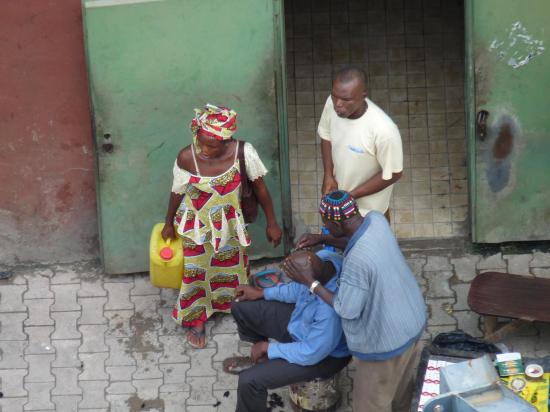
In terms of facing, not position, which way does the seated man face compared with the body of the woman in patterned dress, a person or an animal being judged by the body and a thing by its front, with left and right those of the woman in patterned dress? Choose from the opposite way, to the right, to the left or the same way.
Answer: to the right

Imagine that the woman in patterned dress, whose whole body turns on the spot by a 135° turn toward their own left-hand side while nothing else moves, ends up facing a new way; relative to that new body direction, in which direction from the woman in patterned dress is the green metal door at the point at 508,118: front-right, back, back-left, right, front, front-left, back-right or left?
front-right

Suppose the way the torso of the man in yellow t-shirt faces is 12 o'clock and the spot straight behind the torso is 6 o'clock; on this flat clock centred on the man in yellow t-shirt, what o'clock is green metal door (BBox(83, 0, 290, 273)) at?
The green metal door is roughly at 2 o'clock from the man in yellow t-shirt.

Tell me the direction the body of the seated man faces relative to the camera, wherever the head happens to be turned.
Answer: to the viewer's left

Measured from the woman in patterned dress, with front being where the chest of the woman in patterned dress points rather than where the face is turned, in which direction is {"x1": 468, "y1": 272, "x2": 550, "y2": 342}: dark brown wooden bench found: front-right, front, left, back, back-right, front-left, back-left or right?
left

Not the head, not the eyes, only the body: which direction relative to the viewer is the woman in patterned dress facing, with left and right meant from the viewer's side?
facing the viewer

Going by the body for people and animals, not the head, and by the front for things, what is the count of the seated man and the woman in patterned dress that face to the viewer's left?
1

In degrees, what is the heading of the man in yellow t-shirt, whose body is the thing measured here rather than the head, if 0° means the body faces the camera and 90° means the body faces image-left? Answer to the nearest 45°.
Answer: approximately 45°
